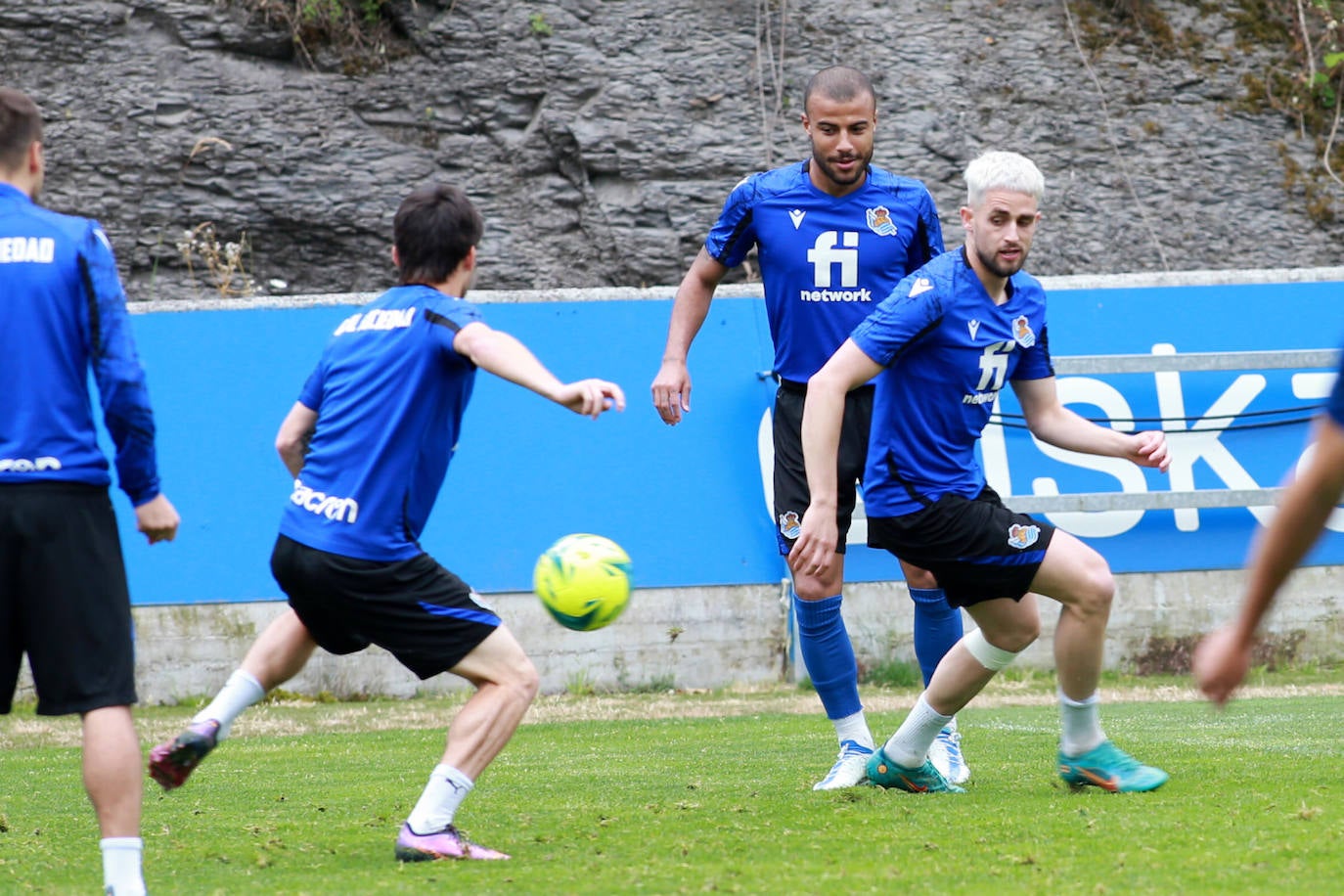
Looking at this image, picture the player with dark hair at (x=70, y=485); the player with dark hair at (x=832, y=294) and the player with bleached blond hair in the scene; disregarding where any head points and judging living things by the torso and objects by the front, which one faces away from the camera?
the player with dark hair at (x=70, y=485)

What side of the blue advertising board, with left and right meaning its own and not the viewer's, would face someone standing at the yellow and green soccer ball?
front

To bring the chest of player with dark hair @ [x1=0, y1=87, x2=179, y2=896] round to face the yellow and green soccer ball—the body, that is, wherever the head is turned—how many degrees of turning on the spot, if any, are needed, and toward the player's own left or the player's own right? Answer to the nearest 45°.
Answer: approximately 90° to the player's own right

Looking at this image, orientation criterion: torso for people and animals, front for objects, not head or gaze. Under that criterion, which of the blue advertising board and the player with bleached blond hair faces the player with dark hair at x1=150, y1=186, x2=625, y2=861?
the blue advertising board

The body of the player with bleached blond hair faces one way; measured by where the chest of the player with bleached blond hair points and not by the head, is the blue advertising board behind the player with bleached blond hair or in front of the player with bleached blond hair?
behind

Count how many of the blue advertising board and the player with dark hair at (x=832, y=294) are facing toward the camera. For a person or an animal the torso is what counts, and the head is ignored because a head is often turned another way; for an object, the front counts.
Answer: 2

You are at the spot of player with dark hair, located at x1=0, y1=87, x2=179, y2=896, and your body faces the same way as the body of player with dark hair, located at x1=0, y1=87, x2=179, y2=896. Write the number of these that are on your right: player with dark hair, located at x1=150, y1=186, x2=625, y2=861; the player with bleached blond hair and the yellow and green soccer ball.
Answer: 3

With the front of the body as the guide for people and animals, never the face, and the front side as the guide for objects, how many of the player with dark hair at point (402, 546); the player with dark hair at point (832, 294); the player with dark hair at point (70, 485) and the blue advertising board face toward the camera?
2

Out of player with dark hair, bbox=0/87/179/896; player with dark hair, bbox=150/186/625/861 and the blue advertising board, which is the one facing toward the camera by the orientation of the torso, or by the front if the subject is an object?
the blue advertising board

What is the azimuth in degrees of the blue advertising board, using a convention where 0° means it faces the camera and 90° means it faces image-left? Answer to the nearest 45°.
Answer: approximately 0°

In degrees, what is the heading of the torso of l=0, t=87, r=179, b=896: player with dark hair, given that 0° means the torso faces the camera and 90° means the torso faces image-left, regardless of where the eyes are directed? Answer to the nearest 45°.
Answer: approximately 180°

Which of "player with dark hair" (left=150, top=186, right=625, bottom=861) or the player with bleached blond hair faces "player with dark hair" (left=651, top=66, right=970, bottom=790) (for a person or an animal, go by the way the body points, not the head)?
"player with dark hair" (left=150, top=186, right=625, bottom=861)

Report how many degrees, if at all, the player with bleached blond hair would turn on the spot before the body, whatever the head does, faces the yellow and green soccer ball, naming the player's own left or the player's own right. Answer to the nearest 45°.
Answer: approximately 90° to the player's own right

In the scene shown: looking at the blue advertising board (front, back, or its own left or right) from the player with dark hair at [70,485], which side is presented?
front
